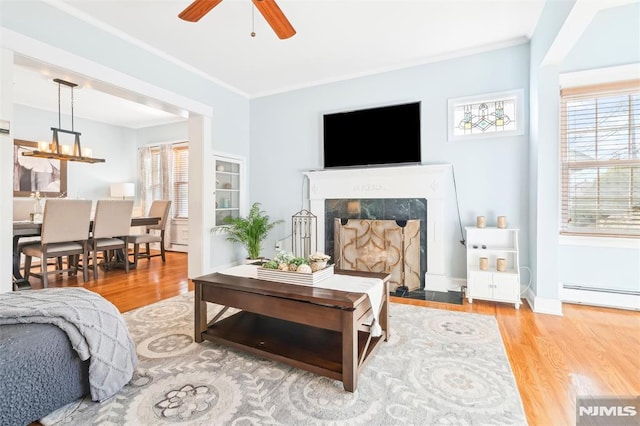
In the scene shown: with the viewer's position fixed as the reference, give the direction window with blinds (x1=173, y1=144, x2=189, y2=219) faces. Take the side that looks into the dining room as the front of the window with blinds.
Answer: facing the viewer and to the left of the viewer

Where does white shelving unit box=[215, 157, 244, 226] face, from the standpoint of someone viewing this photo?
facing the viewer and to the right of the viewer

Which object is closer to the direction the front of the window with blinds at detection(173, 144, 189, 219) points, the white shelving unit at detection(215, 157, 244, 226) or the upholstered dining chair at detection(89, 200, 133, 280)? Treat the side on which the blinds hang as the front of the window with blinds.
the upholstered dining chair

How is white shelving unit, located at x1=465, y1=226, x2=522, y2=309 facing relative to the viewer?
toward the camera

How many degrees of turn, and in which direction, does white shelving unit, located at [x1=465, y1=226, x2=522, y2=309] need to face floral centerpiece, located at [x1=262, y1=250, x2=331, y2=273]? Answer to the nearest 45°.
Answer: approximately 45° to its right

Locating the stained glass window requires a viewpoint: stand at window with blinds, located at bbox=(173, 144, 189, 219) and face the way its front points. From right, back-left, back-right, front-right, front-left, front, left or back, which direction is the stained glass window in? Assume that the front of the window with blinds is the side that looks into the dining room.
left

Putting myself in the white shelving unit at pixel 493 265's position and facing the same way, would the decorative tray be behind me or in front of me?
in front

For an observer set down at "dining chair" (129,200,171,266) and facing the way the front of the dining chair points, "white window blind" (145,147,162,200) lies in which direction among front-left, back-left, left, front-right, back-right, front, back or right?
back-right

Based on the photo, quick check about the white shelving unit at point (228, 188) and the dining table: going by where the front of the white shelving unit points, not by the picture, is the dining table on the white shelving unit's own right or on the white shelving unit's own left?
on the white shelving unit's own right

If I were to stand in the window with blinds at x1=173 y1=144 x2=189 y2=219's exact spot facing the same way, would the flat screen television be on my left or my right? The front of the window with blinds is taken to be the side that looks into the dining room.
on my left

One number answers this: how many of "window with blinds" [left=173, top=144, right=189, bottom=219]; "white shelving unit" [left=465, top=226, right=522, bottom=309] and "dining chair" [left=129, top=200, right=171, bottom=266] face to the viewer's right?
0

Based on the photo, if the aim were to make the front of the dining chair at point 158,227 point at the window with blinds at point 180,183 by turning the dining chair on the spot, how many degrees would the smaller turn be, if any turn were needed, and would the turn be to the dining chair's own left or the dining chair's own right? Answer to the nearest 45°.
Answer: approximately 180°

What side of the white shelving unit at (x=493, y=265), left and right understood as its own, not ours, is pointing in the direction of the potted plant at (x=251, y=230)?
right

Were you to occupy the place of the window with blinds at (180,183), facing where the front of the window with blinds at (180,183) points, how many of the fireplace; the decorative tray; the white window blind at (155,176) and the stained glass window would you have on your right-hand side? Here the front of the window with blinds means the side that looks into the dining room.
1

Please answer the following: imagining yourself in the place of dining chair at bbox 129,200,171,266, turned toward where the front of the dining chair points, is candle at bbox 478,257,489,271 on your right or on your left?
on your left

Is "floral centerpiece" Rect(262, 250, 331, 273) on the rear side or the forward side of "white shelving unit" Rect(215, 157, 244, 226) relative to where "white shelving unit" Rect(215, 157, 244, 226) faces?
on the forward side
